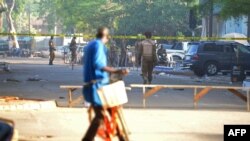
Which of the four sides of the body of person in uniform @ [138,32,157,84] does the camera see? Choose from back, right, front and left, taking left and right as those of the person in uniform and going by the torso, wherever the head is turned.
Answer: back
